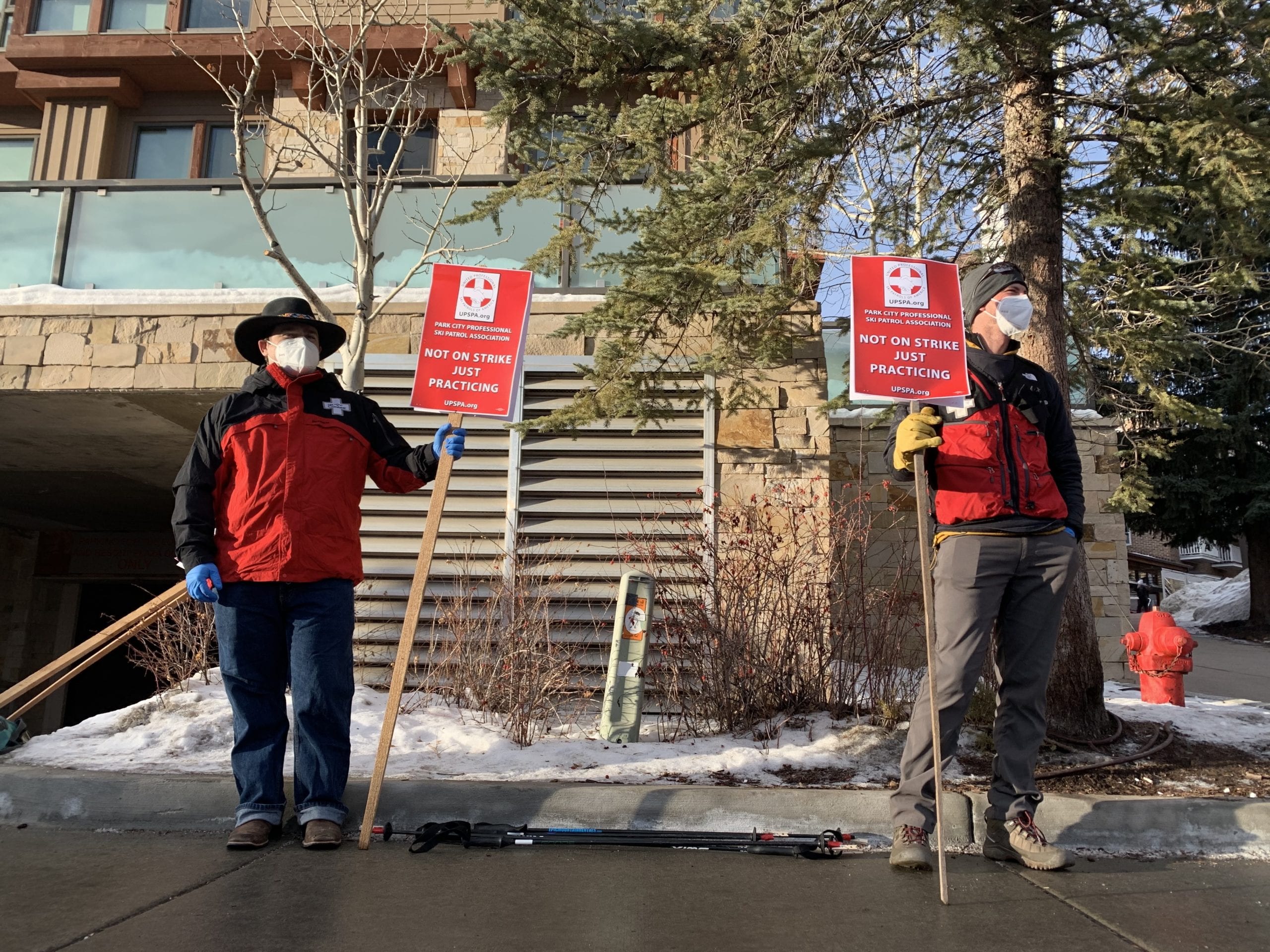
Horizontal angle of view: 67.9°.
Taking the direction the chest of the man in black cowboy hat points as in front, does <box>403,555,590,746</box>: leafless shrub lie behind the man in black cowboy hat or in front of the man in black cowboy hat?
behind

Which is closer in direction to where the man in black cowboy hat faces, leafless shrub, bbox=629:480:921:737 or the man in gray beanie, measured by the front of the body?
the man in gray beanie

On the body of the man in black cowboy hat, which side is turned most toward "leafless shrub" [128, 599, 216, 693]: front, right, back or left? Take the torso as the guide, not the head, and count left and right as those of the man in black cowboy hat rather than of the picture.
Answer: back

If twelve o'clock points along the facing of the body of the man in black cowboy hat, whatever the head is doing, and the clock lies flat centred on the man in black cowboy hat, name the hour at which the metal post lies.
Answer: The metal post is roughly at 8 o'clock from the man in black cowboy hat.

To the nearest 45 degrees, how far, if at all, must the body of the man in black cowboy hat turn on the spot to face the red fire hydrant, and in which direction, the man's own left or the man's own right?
approximately 90° to the man's own left

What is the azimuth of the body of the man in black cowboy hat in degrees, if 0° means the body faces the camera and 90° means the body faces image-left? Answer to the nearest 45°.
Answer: approximately 0°
